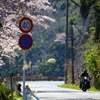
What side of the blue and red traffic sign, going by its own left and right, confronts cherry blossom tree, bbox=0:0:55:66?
back

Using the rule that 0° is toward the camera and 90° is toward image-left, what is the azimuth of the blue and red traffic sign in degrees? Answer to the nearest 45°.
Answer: approximately 0°

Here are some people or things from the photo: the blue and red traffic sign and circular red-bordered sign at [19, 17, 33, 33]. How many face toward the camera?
2

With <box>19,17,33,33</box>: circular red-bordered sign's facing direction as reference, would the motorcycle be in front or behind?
behind

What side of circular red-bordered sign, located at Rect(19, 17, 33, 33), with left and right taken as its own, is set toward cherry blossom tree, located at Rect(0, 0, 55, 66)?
back
